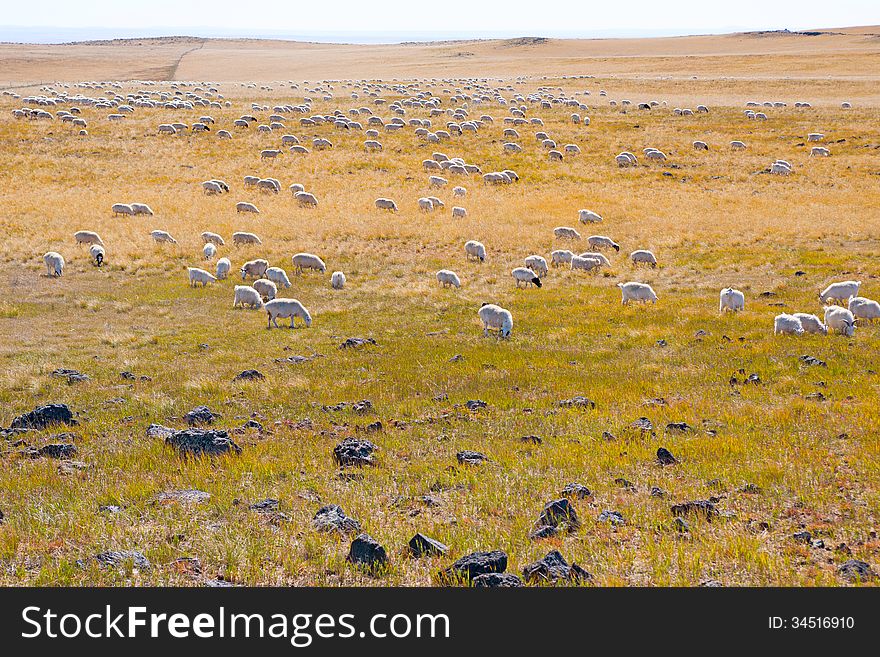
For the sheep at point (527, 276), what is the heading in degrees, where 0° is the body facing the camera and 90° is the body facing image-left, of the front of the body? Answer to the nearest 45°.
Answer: approximately 270°

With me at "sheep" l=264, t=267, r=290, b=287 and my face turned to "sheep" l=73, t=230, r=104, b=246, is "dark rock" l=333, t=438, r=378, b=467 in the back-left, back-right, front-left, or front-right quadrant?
back-left

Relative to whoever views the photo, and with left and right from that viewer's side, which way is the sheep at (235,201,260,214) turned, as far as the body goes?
facing to the right of the viewer

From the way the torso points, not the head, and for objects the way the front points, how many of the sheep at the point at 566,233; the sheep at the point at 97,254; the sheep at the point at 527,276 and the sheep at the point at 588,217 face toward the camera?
1

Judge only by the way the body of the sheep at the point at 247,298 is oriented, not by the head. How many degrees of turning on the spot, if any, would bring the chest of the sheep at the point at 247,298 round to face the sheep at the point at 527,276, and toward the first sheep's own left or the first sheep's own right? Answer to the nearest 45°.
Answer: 0° — it already faces it

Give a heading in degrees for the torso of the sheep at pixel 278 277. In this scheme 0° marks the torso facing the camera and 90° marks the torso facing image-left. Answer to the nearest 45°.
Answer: approximately 270°

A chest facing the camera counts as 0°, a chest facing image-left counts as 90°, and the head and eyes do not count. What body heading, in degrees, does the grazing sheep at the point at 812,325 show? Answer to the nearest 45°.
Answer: approximately 270°

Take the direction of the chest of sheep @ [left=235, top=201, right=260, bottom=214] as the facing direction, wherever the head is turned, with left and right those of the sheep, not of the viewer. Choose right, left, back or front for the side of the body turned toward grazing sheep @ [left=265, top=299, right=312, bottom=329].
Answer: right

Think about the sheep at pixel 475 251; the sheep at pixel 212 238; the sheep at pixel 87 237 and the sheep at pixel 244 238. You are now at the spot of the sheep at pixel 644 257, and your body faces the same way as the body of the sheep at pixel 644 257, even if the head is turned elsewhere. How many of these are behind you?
4

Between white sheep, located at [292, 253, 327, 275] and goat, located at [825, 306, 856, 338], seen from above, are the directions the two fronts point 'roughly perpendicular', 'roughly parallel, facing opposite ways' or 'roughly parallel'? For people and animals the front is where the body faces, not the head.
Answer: roughly perpendicular

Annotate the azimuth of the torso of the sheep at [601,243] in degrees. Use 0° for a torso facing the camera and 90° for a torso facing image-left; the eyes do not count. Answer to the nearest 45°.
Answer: approximately 270°

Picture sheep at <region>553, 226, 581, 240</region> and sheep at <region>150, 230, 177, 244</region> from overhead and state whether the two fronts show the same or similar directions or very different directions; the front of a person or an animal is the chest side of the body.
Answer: same or similar directions

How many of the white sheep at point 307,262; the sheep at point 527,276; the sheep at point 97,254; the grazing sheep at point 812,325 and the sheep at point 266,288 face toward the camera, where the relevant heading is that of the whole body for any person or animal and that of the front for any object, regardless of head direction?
1

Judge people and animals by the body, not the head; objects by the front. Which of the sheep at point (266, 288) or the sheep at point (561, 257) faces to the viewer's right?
the sheep at point (561, 257)
